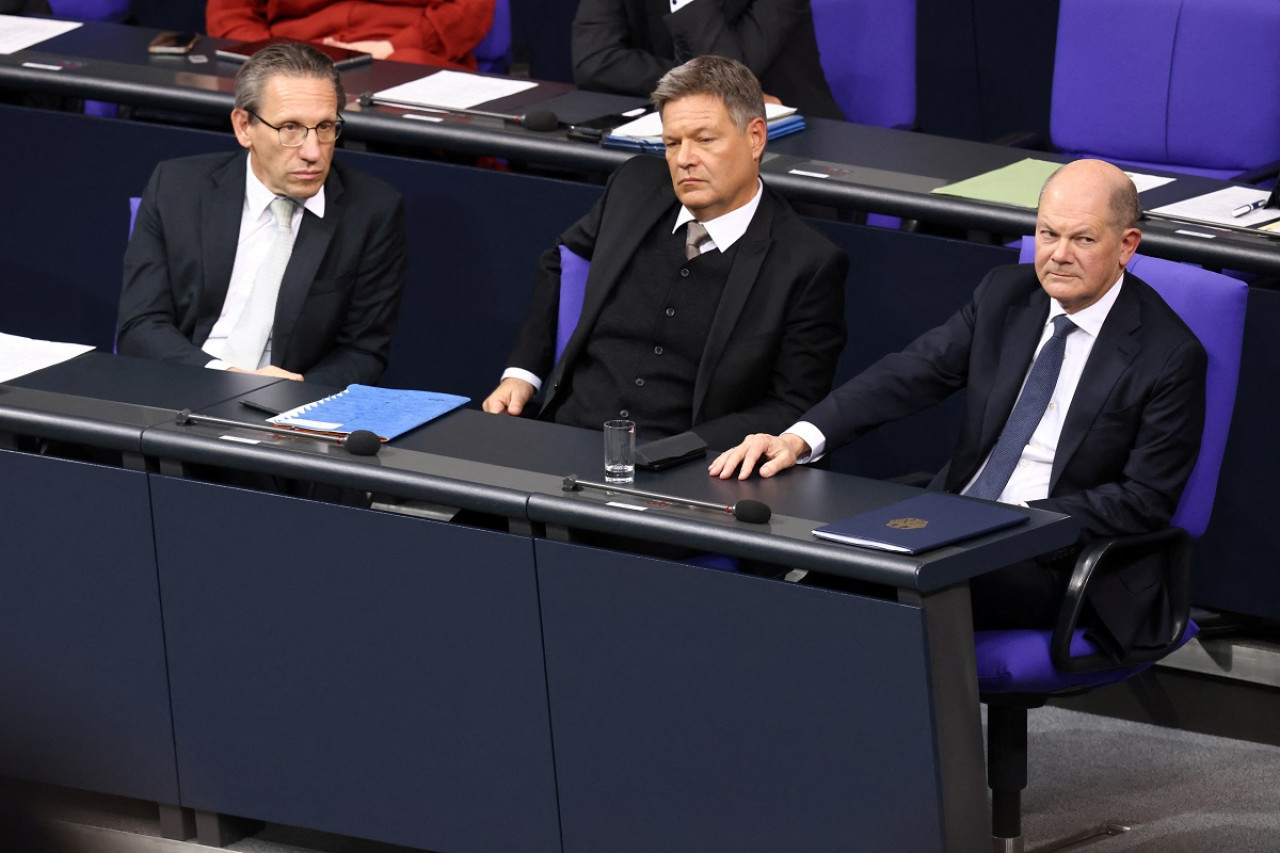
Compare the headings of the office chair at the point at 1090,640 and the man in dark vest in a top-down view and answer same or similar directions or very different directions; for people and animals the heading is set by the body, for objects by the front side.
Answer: same or similar directions

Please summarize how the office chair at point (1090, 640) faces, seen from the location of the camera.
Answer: facing the viewer and to the left of the viewer

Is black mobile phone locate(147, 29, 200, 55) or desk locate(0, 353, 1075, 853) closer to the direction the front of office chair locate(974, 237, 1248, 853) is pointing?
the desk

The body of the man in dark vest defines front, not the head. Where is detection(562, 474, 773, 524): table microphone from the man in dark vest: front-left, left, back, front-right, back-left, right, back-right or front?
front-left

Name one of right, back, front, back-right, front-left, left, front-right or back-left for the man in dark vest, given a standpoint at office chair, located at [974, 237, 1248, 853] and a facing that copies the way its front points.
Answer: right

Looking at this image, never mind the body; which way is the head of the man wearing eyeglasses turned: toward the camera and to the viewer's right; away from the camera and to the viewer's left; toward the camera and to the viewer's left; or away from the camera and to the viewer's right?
toward the camera and to the viewer's right

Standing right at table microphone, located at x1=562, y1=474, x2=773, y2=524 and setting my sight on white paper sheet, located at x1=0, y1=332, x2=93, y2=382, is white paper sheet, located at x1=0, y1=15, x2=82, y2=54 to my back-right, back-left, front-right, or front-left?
front-right

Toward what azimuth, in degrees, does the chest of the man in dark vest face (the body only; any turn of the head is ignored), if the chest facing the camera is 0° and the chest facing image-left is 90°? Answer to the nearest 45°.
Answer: approximately 45°

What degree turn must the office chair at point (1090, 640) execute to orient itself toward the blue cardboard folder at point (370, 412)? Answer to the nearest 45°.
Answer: approximately 45° to its right

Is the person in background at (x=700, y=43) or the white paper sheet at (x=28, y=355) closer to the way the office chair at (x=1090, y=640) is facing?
the white paper sheet

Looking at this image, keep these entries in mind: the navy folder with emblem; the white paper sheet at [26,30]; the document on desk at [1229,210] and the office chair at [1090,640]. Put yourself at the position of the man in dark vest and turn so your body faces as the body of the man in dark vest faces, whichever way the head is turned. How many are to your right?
1

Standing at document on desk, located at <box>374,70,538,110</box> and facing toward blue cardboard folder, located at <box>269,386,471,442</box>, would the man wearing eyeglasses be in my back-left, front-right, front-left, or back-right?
front-right

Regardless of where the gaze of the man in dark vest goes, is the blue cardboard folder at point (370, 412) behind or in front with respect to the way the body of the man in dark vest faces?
in front

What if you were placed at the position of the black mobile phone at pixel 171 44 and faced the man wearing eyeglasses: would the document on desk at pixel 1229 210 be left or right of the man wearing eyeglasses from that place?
left

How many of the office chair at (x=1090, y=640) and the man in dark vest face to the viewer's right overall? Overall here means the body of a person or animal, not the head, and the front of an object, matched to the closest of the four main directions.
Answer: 0
